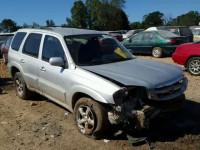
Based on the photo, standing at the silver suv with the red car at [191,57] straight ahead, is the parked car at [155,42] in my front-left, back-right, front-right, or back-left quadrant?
front-left

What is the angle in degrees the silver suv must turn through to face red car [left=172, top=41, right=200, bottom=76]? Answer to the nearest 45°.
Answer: approximately 90° to its left

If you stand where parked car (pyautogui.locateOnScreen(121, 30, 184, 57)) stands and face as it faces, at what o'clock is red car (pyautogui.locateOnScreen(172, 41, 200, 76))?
The red car is roughly at 7 o'clock from the parked car.

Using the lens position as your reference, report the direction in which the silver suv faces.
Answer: facing the viewer and to the right of the viewer

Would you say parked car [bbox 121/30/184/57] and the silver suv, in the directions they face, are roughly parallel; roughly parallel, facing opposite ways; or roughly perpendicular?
roughly parallel, facing opposite ways

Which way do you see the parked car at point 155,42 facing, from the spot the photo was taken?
facing away from the viewer and to the left of the viewer

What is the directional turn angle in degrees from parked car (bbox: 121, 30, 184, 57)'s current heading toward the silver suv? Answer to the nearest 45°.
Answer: approximately 135° to its left

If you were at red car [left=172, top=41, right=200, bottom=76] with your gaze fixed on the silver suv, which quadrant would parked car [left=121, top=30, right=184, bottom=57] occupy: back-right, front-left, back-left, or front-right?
back-right

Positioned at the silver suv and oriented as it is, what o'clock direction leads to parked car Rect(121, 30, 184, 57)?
The parked car is roughly at 8 o'clock from the silver suv.
